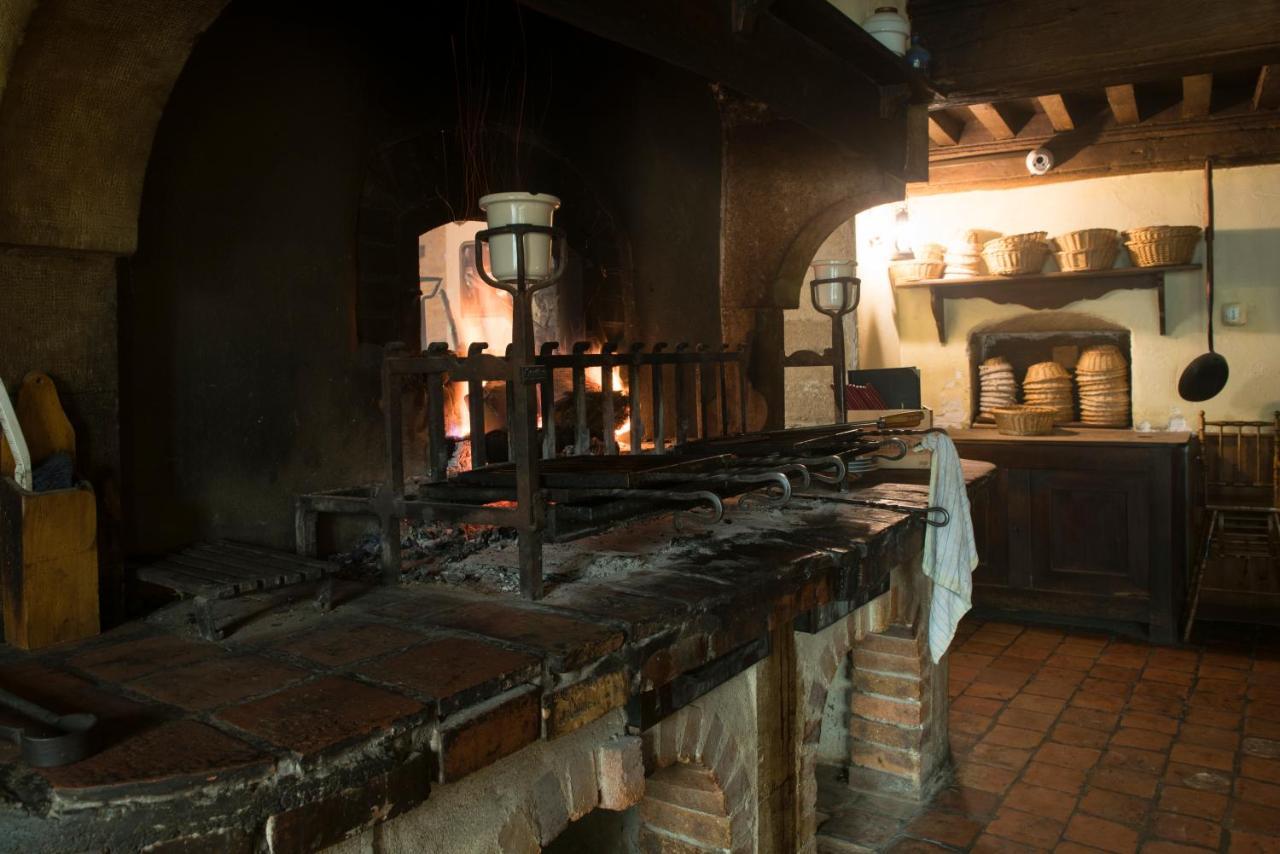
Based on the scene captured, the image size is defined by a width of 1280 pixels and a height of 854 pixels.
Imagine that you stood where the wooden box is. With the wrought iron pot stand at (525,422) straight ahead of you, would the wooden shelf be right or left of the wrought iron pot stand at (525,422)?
left

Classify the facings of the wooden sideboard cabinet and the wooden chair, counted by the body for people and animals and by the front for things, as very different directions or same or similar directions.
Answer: same or similar directions

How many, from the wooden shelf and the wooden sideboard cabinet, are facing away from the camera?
0

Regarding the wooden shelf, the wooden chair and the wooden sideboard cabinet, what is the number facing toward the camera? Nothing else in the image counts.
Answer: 2

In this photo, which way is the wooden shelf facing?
toward the camera

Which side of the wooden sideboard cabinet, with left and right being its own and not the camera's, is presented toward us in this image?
front

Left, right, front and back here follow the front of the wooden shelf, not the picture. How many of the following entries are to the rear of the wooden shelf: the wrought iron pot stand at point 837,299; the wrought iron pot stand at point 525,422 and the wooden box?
0

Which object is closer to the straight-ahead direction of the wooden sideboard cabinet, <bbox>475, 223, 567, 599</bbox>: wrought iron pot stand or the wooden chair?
the wrought iron pot stand

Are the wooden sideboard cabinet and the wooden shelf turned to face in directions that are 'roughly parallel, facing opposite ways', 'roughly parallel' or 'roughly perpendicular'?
roughly parallel

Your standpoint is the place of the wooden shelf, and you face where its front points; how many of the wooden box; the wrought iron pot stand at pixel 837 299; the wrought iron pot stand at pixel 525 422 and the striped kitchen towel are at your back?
0
